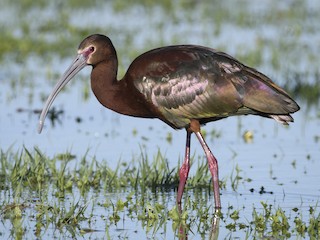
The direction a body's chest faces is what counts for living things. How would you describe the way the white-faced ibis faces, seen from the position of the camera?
facing to the left of the viewer
